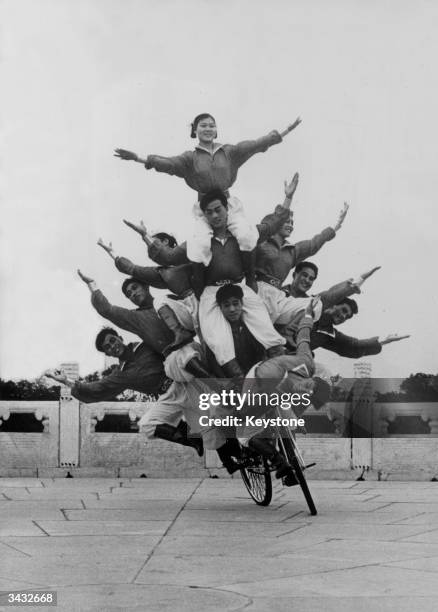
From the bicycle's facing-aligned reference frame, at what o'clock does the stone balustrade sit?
The stone balustrade is roughly at 7 o'clock from the bicycle.

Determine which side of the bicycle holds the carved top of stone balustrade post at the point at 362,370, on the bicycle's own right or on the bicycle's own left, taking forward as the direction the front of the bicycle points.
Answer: on the bicycle's own left

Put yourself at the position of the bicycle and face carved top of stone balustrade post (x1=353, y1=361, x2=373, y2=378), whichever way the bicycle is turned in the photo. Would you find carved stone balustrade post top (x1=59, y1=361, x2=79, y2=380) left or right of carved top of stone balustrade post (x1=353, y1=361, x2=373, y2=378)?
left

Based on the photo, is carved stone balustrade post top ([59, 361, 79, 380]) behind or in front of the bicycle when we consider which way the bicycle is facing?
behind

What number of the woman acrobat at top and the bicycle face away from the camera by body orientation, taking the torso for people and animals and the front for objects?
0

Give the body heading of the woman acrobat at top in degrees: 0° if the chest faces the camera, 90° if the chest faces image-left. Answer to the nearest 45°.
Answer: approximately 0°

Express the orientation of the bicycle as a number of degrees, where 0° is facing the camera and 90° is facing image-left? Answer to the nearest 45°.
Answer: approximately 315°

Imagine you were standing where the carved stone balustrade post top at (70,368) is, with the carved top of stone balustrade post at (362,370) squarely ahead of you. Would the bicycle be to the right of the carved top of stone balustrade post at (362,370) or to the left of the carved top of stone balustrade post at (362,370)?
right
